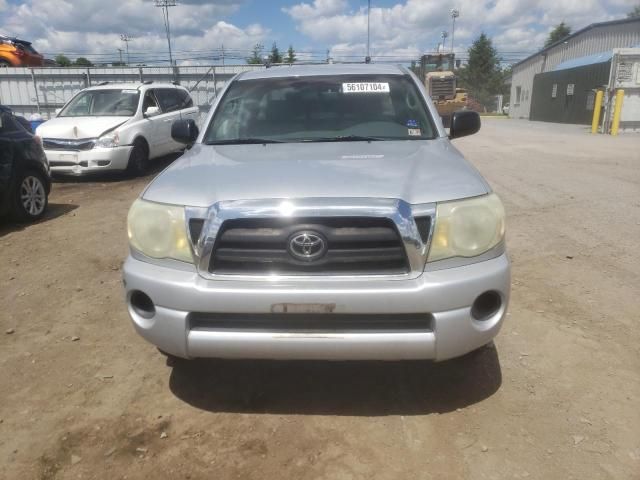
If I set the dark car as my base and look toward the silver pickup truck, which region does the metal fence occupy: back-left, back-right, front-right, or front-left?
back-left

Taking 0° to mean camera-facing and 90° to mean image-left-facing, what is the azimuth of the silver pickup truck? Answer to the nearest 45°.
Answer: approximately 0°

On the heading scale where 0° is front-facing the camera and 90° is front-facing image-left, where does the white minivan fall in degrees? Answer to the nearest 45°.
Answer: approximately 45°

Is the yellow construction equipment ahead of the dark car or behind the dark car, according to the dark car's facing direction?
behind

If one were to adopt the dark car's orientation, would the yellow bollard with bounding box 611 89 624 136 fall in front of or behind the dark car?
behind

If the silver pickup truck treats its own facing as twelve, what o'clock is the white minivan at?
The white minivan is roughly at 5 o'clock from the silver pickup truck.

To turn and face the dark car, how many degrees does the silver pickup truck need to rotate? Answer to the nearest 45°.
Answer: approximately 135° to its right

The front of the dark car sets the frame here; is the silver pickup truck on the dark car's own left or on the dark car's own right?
on the dark car's own left

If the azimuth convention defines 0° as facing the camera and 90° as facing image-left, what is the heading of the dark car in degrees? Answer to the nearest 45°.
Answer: approximately 45°
